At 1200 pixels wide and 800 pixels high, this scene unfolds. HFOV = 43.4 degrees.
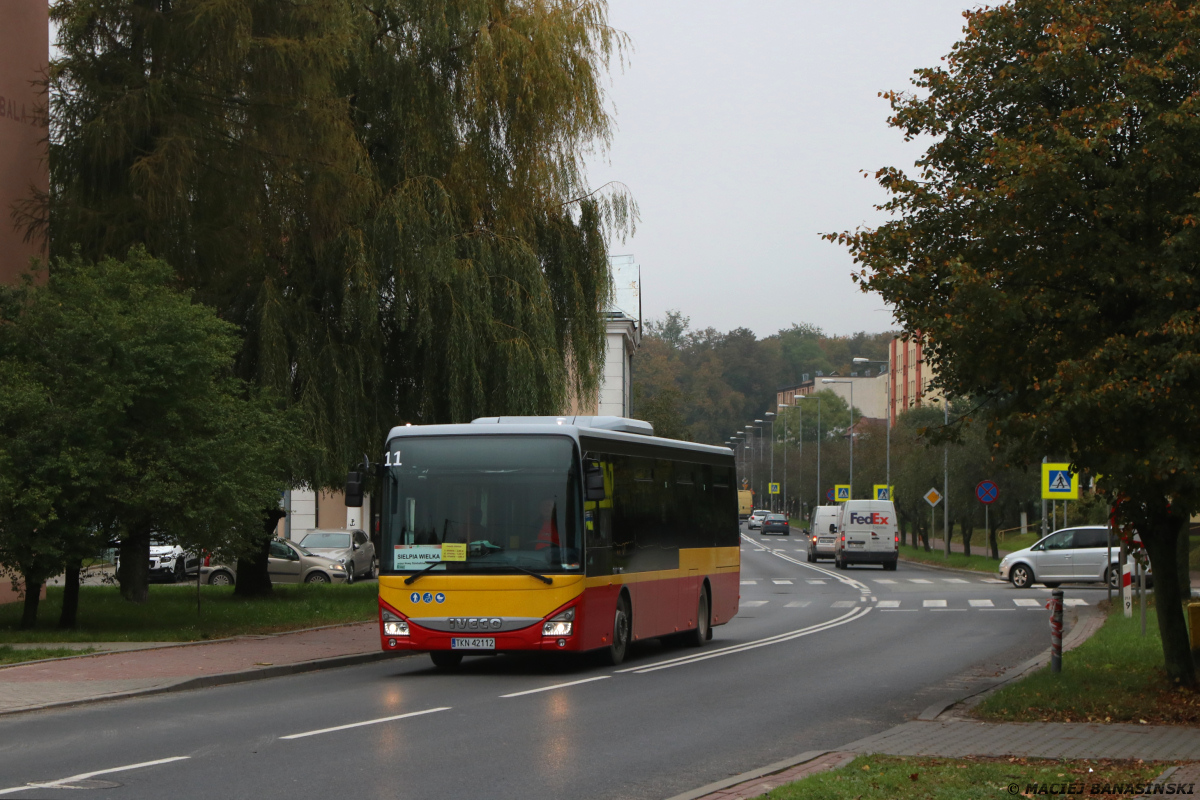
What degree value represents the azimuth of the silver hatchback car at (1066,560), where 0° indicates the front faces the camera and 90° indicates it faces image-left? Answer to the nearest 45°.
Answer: approximately 90°

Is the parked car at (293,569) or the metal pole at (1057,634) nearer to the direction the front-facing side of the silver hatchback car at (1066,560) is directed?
the parked car

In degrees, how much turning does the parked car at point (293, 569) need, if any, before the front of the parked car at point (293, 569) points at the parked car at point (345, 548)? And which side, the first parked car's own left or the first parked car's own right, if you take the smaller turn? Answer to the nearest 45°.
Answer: approximately 45° to the first parked car's own left

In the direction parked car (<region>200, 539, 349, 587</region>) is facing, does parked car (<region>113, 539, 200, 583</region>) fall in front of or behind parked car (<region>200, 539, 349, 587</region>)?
behind

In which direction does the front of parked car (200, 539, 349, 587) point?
to the viewer's right

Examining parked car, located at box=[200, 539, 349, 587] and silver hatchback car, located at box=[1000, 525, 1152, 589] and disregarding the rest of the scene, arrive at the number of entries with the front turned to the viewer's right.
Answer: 1

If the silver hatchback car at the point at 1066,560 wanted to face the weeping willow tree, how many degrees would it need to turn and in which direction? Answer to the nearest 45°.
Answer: approximately 45° to its left

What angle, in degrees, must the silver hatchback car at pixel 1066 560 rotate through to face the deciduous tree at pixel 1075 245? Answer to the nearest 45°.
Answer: approximately 90° to its left

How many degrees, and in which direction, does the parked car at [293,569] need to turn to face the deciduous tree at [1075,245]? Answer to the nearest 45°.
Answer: approximately 90° to its right
